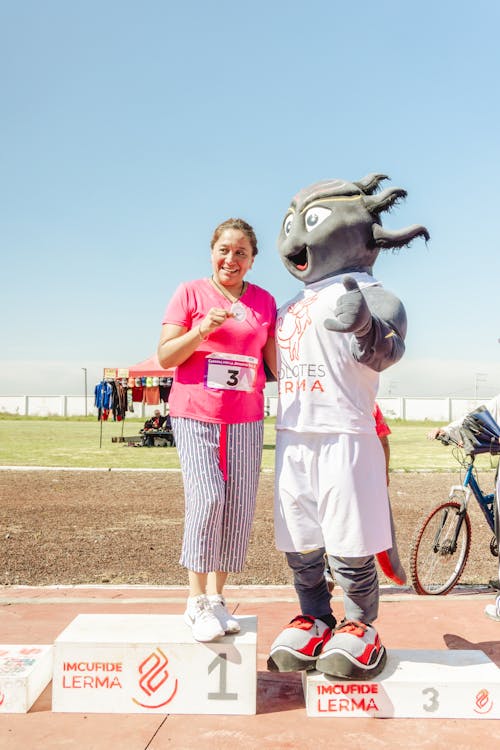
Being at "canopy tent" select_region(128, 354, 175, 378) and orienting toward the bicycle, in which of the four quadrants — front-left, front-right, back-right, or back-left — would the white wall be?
back-left

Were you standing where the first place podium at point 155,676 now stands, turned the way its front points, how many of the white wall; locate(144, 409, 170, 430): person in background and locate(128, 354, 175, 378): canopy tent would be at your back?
3

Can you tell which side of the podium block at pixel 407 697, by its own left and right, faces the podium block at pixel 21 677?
right

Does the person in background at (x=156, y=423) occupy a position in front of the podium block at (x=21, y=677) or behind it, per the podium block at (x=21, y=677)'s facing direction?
behind

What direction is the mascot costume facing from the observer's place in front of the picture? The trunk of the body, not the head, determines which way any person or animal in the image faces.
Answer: facing the viewer and to the left of the viewer

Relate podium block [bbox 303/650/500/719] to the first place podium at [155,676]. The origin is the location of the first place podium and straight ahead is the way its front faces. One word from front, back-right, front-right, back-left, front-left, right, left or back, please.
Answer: left

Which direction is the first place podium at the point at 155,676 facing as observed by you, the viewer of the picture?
facing the viewer

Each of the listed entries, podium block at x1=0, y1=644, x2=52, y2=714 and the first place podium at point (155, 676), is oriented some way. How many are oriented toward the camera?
2
